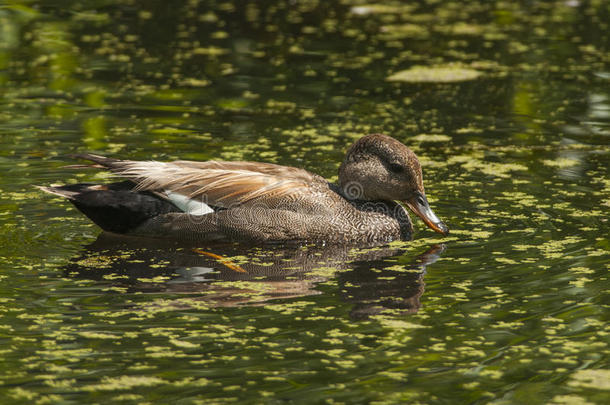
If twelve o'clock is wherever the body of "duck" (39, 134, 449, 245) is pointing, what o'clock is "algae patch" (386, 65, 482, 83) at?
The algae patch is roughly at 10 o'clock from the duck.

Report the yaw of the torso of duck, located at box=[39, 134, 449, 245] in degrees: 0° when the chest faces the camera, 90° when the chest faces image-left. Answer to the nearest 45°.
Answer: approximately 270°
